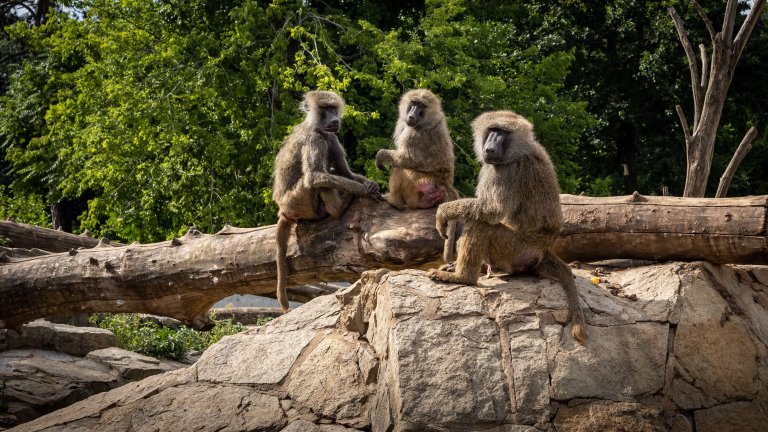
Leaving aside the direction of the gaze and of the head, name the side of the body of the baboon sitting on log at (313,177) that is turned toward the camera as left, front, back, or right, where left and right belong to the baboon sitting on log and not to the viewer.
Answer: right

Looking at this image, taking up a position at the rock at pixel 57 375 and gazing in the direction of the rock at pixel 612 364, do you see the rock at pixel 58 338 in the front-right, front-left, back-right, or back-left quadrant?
back-left

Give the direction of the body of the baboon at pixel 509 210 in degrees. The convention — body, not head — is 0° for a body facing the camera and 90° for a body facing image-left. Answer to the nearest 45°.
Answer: approximately 45°

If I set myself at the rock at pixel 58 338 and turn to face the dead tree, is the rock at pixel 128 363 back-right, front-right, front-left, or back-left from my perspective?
front-right

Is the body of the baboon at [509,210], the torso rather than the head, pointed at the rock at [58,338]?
no

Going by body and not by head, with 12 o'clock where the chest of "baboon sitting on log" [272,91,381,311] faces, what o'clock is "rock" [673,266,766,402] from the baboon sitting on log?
The rock is roughly at 1 o'clock from the baboon sitting on log.

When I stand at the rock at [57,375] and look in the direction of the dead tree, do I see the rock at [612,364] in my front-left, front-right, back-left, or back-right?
front-right

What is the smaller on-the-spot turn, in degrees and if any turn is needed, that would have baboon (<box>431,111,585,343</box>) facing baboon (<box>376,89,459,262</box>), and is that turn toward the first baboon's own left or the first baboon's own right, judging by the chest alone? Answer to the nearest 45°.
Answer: approximately 90° to the first baboon's own right

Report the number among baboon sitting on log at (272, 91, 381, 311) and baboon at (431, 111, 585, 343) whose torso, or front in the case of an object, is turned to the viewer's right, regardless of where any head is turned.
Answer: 1

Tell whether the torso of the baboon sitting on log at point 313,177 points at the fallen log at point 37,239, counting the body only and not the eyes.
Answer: no
